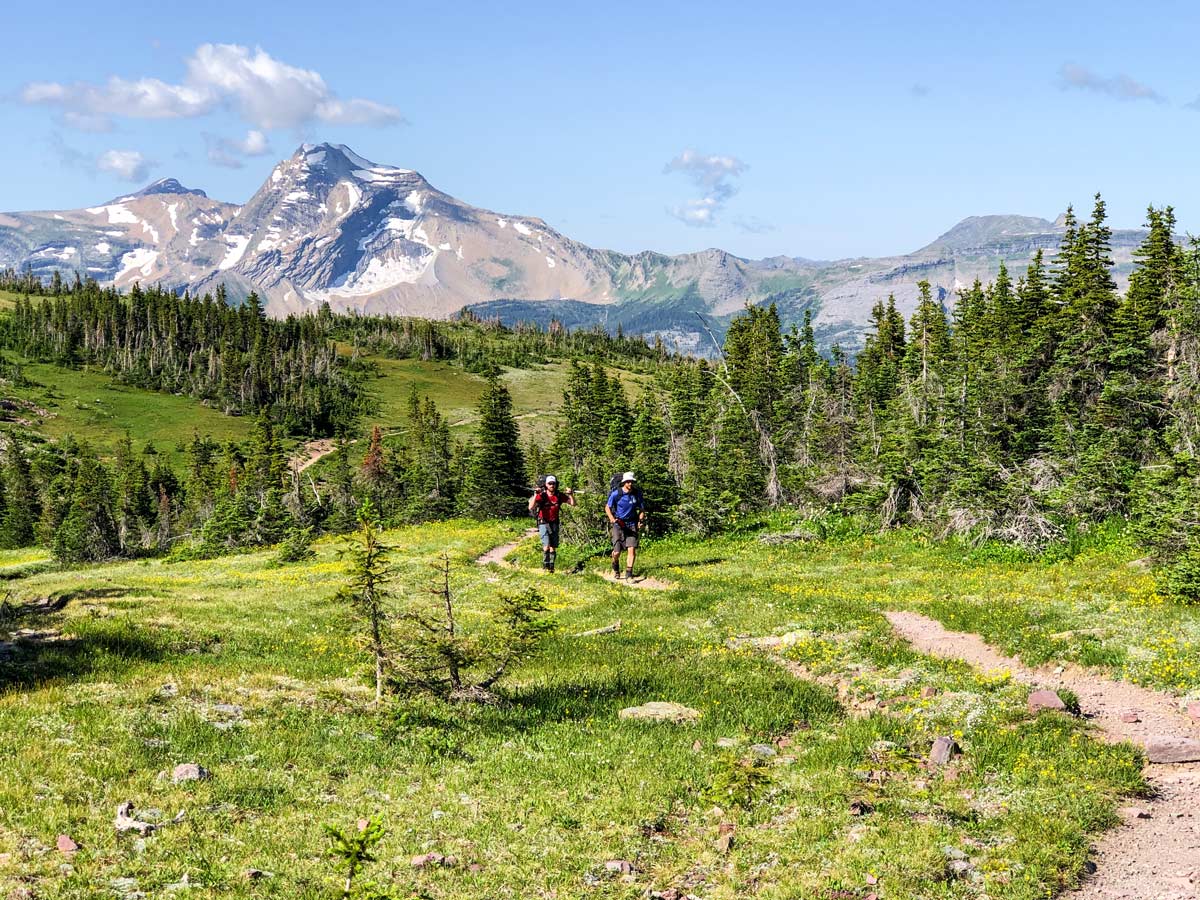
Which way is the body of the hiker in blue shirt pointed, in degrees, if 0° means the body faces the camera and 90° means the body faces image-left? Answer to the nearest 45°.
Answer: approximately 0°

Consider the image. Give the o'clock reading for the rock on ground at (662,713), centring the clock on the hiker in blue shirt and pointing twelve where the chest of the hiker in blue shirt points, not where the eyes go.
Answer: The rock on ground is roughly at 12 o'clock from the hiker in blue shirt.

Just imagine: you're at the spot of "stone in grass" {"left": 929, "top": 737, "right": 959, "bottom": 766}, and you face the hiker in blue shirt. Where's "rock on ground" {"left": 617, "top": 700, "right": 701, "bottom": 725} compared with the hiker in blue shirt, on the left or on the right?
left

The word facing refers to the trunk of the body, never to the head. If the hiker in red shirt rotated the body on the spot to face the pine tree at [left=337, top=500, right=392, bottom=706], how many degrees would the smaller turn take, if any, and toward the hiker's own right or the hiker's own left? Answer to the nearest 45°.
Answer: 0° — they already face it

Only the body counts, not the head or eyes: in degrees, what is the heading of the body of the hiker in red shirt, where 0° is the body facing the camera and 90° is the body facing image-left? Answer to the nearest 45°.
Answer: approximately 0°

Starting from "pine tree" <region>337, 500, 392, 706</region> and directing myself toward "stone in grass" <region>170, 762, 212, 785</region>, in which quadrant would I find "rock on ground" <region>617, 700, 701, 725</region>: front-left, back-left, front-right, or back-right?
back-left
